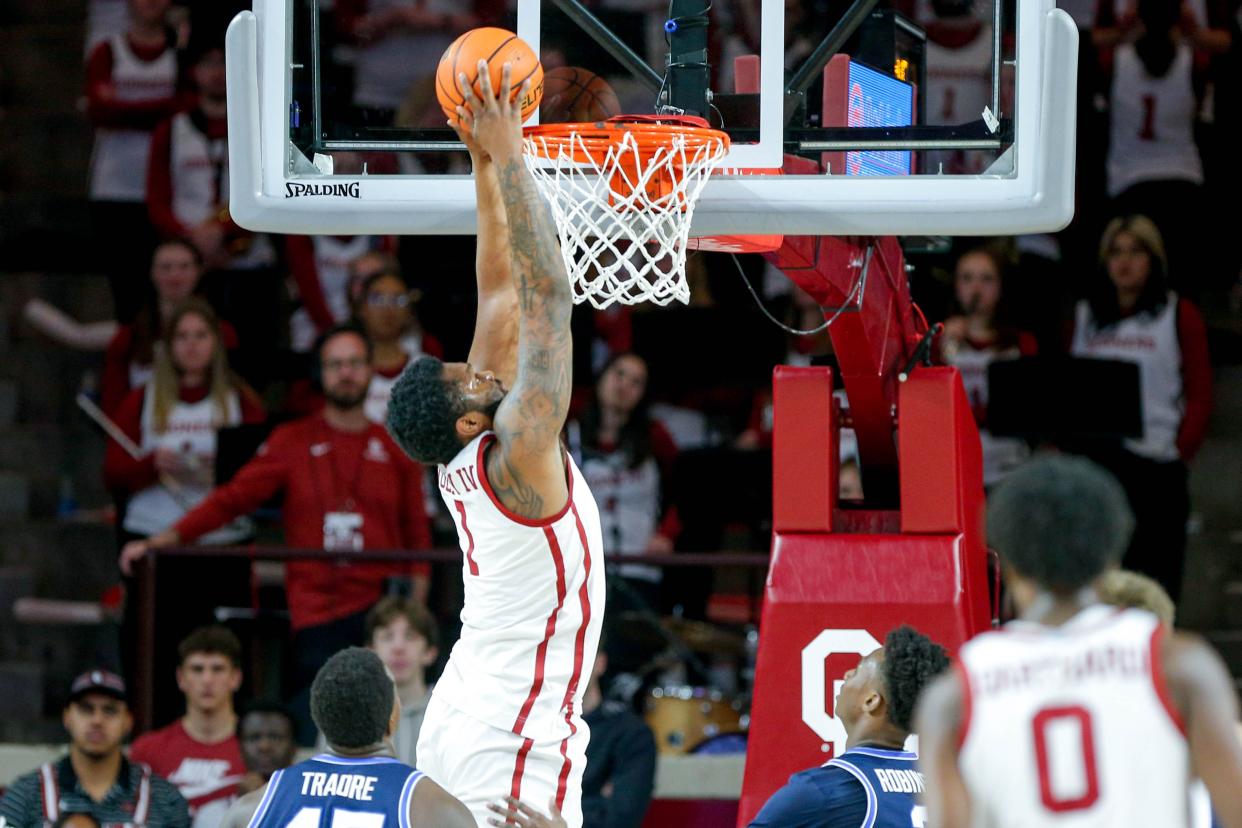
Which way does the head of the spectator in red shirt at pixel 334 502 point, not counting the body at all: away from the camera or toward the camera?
toward the camera

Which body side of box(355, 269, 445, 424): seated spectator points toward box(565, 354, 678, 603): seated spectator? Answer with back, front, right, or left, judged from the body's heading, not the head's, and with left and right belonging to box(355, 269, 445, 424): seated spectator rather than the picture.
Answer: left

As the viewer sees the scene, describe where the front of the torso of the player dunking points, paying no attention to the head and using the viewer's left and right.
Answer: facing away from the viewer and to the right of the viewer

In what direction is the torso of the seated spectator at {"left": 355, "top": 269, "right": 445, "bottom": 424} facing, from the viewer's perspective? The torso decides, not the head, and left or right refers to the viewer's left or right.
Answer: facing the viewer

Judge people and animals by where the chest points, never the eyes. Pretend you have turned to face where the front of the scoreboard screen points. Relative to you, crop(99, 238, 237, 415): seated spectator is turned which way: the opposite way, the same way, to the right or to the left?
the same way

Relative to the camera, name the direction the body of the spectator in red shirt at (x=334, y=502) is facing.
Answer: toward the camera

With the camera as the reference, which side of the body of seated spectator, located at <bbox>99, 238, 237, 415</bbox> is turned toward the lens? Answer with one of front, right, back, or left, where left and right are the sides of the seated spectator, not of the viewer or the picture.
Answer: front

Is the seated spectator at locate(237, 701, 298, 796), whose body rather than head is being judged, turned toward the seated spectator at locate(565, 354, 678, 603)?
no

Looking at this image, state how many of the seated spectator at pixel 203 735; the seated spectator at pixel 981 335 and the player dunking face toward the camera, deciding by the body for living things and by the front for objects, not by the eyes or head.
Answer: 2

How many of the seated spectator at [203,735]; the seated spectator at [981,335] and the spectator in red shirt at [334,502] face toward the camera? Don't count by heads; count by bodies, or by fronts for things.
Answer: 3

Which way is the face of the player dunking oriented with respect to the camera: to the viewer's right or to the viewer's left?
to the viewer's right

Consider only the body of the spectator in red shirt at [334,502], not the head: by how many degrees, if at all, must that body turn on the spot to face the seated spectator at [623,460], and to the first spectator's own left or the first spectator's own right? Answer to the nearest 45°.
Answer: approximately 90° to the first spectator's own left

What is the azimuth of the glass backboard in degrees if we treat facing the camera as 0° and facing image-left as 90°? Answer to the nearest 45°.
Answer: approximately 0°

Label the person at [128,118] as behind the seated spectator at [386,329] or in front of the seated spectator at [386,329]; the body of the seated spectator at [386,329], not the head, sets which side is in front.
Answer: behind

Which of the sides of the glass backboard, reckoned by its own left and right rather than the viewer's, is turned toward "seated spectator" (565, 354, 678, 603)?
back

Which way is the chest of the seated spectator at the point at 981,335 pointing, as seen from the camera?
toward the camera

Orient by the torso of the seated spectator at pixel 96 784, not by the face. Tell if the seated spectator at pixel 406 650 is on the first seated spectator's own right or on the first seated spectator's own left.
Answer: on the first seated spectator's own left
